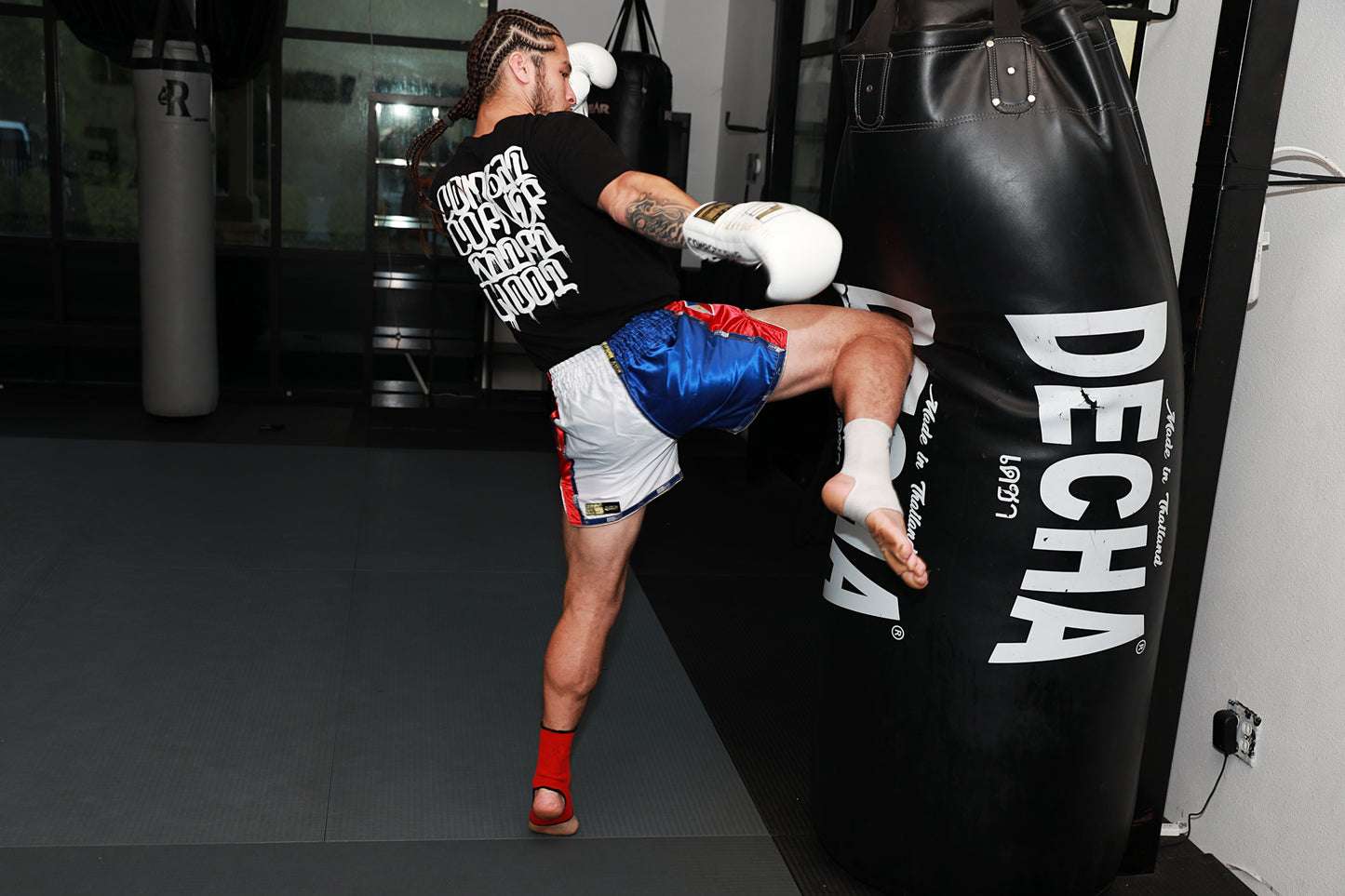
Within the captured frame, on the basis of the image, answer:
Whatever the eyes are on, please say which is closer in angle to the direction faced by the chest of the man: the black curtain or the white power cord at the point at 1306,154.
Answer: the white power cord

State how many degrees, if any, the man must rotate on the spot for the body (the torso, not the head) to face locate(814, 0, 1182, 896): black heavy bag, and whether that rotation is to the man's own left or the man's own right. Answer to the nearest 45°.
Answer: approximately 45° to the man's own right

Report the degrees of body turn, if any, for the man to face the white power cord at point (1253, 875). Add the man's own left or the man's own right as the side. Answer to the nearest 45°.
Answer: approximately 45° to the man's own right

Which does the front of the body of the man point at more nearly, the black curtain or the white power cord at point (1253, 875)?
the white power cord

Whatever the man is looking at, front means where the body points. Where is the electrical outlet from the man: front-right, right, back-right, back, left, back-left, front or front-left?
front-right

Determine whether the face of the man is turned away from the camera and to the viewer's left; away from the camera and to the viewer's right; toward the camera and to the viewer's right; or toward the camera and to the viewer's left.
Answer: away from the camera and to the viewer's right

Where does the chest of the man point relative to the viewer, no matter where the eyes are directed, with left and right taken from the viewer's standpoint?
facing away from the viewer and to the right of the viewer

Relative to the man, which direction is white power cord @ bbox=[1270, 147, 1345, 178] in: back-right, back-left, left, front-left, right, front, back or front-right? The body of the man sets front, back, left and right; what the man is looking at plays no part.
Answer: front-right

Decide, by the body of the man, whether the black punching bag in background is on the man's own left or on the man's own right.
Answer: on the man's own left
